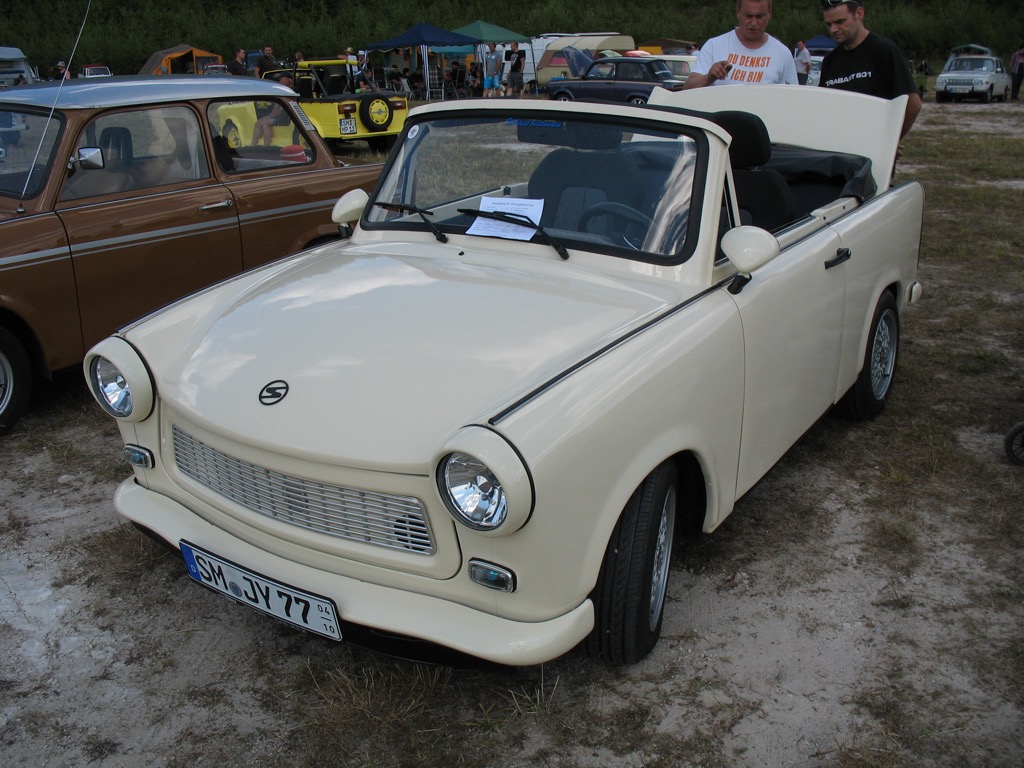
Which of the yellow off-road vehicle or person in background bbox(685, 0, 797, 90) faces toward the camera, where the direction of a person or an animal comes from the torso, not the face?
the person in background

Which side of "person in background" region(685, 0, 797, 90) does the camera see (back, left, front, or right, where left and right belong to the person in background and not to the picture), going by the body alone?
front

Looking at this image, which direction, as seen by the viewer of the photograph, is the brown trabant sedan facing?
facing the viewer and to the left of the viewer

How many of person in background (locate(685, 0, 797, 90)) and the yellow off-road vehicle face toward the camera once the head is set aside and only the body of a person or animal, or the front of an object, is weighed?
1

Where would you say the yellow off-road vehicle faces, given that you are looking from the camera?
facing away from the viewer and to the left of the viewer

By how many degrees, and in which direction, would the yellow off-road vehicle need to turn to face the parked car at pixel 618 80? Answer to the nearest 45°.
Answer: approximately 90° to its right

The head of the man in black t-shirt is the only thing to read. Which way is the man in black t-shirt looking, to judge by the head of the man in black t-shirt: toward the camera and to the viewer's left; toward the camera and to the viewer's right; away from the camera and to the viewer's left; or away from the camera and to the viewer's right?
toward the camera and to the viewer's left

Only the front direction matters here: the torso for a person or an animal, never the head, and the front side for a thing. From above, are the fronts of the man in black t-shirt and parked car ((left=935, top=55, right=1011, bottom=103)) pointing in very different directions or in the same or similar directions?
same or similar directions

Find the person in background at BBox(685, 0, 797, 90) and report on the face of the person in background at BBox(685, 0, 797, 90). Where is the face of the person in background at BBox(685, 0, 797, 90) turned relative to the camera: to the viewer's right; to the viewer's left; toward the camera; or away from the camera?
toward the camera

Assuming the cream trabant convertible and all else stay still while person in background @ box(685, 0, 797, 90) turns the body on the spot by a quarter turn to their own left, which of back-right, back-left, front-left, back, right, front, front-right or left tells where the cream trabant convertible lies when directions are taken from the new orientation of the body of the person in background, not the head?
right

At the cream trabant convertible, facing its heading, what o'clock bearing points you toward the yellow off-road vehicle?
The yellow off-road vehicle is roughly at 4 o'clock from the cream trabant convertible.

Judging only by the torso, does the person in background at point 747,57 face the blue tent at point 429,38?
no

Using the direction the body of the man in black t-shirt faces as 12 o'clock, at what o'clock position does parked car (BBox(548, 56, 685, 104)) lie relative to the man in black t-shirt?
The parked car is roughly at 4 o'clock from the man in black t-shirt.

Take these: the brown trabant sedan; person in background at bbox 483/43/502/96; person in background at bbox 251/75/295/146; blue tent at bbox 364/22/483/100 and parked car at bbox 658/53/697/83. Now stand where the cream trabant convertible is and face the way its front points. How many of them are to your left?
0

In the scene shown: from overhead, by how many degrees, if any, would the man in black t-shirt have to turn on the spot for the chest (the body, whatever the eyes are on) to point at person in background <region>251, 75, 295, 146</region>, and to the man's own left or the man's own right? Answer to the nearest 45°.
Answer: approximately 45° to the man's own right
